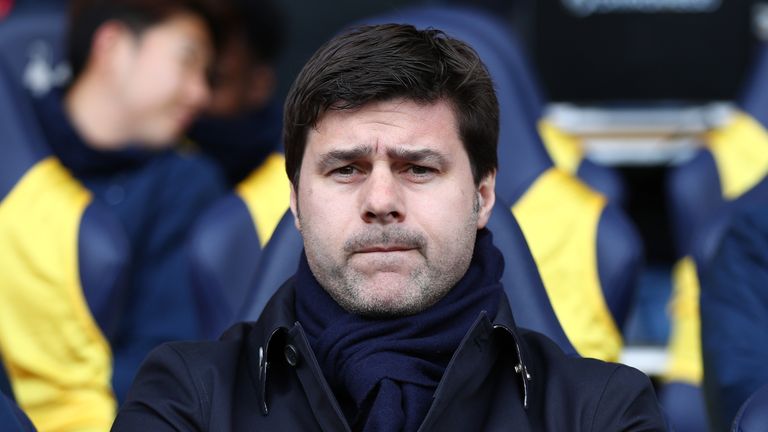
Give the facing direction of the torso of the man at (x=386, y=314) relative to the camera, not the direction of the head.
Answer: toward the camera

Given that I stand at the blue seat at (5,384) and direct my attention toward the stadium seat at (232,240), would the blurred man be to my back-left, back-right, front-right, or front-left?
front-left

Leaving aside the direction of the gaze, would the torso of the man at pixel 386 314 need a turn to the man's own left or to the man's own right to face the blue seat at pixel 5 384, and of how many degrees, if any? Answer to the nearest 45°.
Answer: approximately 90° to the man's own right

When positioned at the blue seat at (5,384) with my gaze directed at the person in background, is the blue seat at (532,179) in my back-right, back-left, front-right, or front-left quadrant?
front-right

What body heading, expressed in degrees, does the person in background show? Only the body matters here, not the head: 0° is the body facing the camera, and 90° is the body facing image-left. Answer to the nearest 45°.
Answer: approximately 45°

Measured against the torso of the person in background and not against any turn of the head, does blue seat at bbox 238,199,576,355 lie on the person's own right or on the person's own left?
on the person's own left

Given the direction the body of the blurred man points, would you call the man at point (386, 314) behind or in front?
in front

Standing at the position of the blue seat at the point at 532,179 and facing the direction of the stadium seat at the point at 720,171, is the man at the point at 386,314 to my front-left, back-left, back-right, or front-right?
back-right

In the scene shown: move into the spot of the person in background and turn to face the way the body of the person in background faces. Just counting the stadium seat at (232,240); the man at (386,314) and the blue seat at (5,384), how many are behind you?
0

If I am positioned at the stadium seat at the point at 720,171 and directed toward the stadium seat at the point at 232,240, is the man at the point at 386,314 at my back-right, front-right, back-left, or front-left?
front-left

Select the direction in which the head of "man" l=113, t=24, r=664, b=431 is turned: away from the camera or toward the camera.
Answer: toward the camera

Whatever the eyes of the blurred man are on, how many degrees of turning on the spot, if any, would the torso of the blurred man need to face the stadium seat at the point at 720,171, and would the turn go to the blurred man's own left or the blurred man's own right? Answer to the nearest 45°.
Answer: approximately 45° to the blurred man's own left

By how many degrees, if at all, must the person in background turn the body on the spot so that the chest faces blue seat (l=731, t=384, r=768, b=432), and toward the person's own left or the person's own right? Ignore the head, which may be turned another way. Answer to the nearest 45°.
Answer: approximately 45° to the person's own left
